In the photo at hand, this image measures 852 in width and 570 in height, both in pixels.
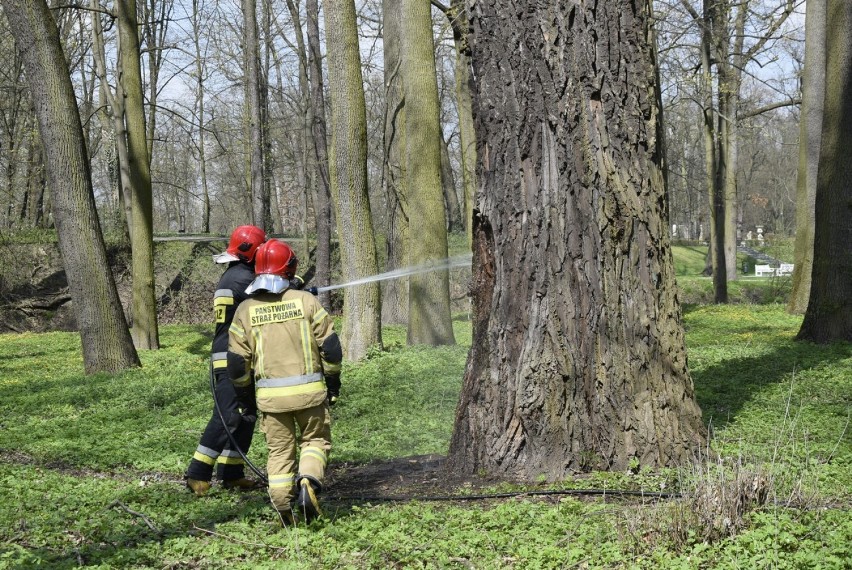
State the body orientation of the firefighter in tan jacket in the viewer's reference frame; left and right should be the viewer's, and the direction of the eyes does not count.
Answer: facing away from the viewer

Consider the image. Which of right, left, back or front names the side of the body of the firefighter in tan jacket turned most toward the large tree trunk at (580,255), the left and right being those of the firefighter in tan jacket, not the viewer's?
right

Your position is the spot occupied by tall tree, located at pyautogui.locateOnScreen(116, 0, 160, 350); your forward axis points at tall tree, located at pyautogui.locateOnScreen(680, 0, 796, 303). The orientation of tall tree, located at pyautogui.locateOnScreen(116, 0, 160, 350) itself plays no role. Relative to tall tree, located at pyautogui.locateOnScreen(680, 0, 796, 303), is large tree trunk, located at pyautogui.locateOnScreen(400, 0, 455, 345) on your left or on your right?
right

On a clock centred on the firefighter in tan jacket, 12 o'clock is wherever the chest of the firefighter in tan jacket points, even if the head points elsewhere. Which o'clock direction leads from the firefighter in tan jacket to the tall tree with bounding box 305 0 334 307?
The tall tree is roughly at 12 o'clock from the firefighter in tan jacket.

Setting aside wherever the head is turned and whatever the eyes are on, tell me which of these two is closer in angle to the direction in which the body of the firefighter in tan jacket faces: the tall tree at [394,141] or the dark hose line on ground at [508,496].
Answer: the tall tree
